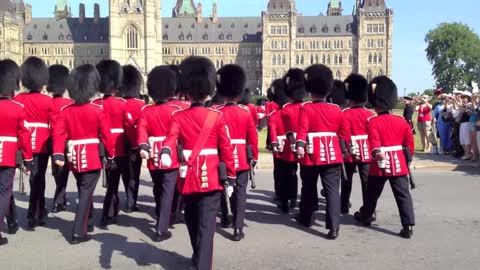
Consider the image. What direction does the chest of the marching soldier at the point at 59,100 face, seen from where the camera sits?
away from the camera

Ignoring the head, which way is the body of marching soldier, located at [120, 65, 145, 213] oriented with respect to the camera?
away from the camera

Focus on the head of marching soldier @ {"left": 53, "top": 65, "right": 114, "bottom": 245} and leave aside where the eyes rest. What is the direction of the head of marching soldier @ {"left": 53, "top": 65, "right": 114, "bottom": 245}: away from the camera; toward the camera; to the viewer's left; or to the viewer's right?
away from the camera

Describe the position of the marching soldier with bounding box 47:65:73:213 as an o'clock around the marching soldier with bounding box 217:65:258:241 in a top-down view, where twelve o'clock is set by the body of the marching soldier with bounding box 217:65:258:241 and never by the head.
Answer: the marching soldier with bounding box 47:65:73:213 is roughly at 10 o'clock from the marching soldier with bounding box 217:65:258:241.

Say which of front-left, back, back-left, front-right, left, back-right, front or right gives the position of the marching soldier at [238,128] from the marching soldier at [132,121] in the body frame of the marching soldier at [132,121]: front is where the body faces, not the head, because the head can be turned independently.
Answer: back-right

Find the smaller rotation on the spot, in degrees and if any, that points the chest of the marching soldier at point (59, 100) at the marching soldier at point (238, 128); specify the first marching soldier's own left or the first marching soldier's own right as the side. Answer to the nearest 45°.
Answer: approximately 135° to the first marching soldier's own right

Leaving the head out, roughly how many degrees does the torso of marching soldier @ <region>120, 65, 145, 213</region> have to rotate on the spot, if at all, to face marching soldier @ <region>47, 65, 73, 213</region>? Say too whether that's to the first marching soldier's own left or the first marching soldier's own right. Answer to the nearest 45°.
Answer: approximately 90° to the first marching soldier's own left

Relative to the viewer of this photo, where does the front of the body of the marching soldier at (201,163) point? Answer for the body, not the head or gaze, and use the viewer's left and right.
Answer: facing away from the viewer

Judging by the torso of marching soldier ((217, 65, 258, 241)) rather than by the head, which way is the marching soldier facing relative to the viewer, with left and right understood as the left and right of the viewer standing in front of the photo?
facing away from the viewer

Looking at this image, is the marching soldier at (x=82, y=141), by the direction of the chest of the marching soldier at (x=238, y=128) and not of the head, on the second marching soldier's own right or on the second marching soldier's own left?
on the second marching soldier's own left

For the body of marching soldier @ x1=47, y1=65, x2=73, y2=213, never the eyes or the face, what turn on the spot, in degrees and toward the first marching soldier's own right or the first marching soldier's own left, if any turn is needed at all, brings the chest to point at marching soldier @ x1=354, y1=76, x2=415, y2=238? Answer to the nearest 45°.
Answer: approximately 135° to the first marching soldier's own right
